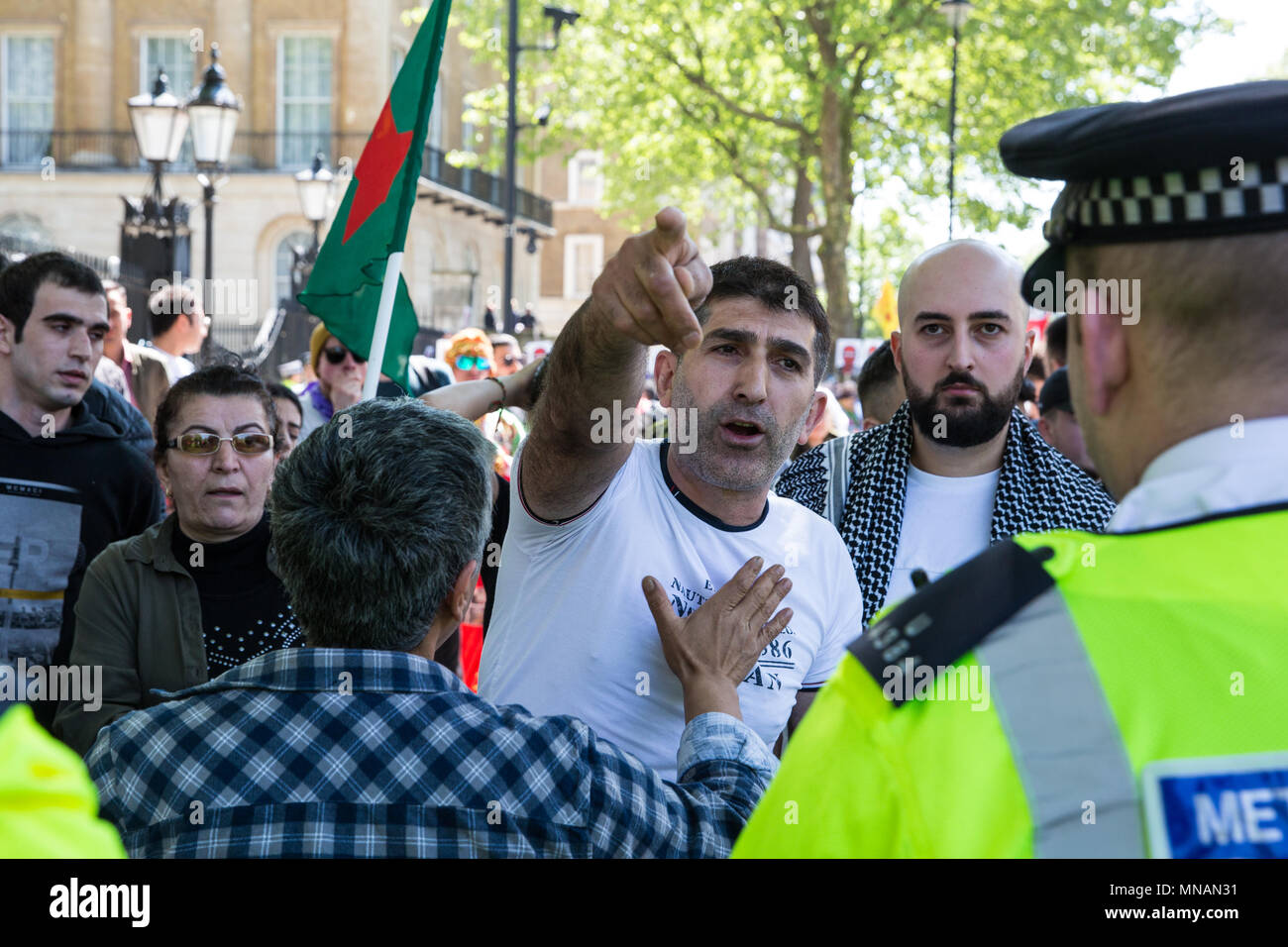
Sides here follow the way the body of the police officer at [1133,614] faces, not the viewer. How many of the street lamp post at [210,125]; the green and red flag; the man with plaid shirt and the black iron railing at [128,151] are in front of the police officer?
4

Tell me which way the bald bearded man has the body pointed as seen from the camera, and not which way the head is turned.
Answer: toward the camera

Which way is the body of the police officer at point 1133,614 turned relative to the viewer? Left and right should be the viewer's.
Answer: facing away from the viewer and to the left of the viewer

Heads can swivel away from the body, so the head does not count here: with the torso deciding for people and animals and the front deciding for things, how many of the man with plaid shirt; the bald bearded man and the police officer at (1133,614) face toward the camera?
1

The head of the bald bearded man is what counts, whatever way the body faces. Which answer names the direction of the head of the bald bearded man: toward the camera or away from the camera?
toward the camera

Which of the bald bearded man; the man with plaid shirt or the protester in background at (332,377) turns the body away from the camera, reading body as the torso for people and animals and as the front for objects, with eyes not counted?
the man with plaid shirt

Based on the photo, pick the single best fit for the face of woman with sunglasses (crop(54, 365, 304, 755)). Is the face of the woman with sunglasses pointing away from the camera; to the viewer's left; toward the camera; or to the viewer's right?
toward the camera

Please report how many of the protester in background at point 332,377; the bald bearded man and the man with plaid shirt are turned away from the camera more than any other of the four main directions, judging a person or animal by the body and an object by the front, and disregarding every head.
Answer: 1

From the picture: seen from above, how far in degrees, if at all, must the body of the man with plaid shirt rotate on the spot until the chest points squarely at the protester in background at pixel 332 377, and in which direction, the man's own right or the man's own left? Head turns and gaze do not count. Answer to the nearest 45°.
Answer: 0° — they already face them

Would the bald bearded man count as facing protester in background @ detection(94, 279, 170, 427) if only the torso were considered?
no

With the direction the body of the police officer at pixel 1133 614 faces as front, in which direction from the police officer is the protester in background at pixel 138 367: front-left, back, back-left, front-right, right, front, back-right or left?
front

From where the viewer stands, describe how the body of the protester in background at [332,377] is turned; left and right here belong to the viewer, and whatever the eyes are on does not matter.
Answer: facing the viewer and to the right of the viewer

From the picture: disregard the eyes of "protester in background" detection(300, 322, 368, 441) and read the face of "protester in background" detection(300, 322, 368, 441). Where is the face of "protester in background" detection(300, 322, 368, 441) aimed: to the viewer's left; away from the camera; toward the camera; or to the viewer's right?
toward the camera

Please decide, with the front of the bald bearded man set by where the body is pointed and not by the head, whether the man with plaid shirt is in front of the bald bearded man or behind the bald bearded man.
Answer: in front

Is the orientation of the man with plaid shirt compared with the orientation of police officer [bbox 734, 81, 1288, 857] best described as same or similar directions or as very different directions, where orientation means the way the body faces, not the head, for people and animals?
same or similar directions

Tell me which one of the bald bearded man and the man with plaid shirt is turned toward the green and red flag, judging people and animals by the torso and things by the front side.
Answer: the man with plaid shirt

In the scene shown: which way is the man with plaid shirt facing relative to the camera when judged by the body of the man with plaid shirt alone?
away from the camera
